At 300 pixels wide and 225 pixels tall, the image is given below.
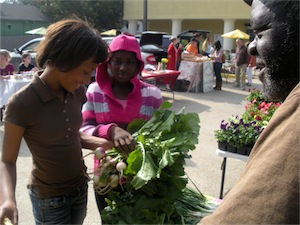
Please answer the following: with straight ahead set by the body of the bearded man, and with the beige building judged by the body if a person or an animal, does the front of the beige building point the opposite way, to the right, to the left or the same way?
to the left

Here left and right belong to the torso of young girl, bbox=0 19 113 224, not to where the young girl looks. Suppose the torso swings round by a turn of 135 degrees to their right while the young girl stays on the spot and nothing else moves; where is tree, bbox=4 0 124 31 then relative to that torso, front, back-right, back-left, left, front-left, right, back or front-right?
right

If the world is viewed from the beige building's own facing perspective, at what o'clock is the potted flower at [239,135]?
The potted flower is roughly at 12 o'clock from the beige building.

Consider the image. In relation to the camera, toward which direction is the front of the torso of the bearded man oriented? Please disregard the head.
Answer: to the viewer's left

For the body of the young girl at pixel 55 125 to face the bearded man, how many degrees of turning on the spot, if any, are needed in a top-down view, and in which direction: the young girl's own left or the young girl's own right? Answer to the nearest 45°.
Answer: approximately 45° to the young girl's own right

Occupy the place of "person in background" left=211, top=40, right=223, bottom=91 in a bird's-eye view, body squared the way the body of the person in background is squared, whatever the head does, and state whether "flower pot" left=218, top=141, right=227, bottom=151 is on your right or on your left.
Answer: on your left

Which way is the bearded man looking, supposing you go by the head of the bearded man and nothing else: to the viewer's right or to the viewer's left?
to the viewer's left

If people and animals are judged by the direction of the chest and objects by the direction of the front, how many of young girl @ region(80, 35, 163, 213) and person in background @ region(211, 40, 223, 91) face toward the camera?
1
